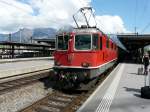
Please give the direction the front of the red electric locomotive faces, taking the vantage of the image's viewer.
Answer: facing the viewer and to the left of the viewer
